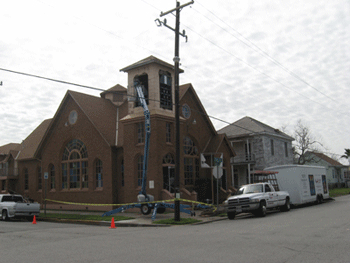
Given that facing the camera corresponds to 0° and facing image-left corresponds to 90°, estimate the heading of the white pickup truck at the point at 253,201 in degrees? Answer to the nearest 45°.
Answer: approximately 45°

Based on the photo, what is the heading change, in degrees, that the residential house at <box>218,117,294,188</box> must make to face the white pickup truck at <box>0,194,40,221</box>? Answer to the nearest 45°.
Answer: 0° — it already faces it

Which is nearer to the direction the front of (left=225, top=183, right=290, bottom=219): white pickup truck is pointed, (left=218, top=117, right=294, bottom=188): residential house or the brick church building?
the brick church building

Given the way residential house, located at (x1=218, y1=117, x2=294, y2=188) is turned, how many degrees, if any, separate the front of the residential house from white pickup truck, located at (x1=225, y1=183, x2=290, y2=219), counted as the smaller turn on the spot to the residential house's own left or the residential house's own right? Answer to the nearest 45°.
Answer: approximately 45° to the residential house's own left

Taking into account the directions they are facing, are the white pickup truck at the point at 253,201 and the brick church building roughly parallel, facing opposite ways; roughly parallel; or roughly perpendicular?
roughly perpendicular

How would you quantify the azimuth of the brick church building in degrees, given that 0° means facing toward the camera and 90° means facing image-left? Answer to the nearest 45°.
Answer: approximately 315°

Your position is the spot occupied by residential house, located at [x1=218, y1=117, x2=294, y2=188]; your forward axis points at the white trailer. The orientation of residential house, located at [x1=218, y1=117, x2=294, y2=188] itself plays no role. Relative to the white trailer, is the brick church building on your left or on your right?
right

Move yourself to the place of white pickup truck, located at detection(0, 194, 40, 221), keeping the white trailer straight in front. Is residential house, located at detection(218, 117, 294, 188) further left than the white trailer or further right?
left
